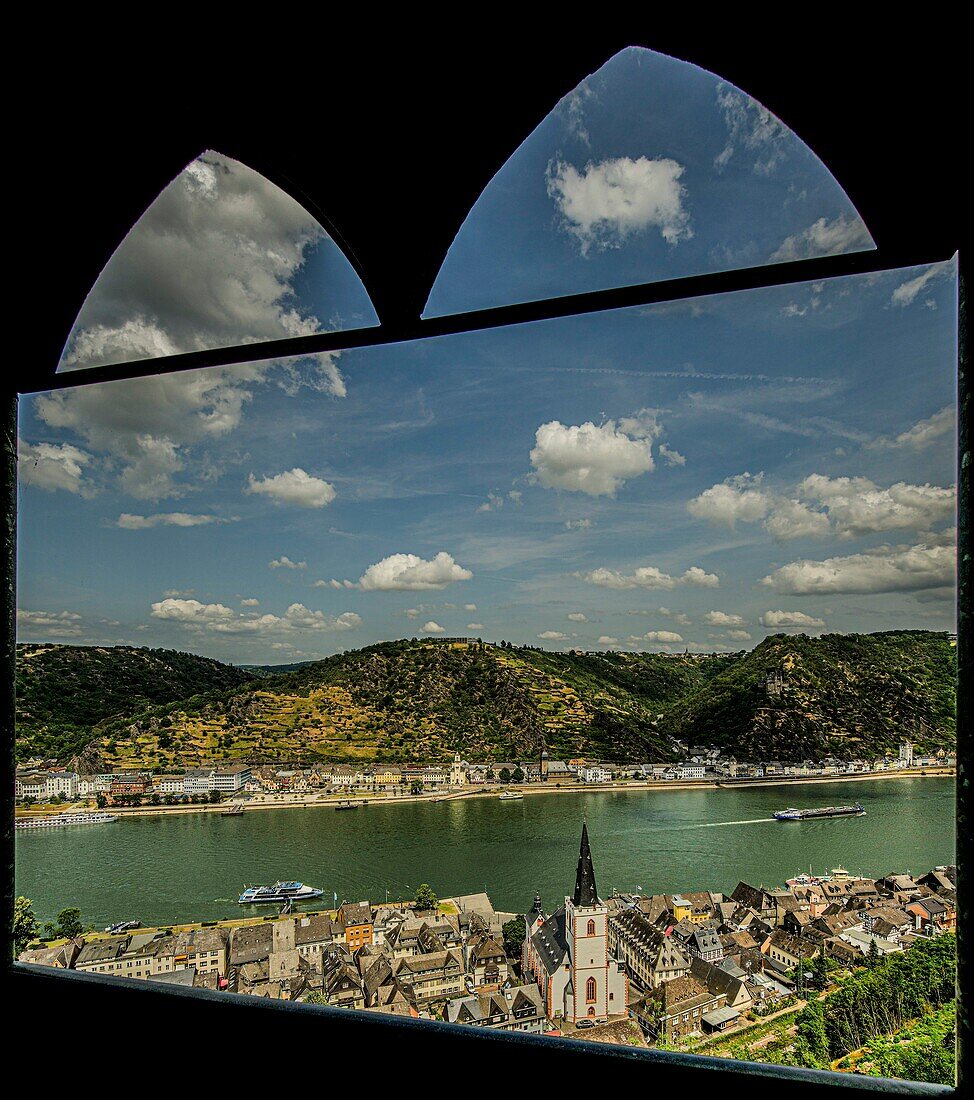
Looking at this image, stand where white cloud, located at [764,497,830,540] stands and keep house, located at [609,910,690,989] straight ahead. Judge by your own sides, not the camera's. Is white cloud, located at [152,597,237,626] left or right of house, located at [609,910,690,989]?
right

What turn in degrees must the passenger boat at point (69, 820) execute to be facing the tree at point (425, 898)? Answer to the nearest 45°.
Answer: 0° — it already faces it

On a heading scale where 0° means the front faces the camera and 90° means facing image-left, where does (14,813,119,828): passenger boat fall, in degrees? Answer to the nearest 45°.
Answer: approximately 270°

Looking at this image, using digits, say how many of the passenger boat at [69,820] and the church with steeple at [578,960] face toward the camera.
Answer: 1

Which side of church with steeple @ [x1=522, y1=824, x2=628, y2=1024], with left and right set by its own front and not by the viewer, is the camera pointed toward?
front
